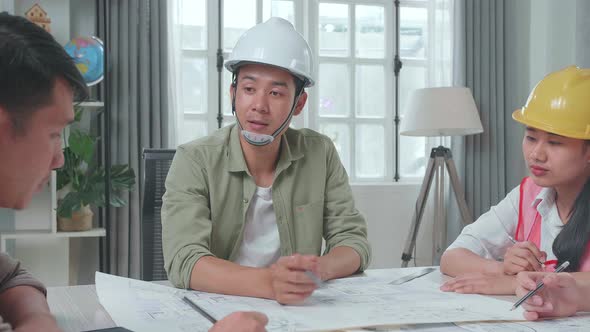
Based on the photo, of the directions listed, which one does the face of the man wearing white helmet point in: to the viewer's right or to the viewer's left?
to the viewer's left

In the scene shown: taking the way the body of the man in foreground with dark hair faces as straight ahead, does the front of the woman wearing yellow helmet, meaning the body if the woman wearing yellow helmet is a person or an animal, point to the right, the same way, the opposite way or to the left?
the opposite way

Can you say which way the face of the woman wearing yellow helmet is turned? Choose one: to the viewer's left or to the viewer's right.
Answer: to the viewer's left

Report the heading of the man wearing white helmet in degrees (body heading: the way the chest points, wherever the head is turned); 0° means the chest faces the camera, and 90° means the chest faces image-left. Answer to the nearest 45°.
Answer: approximately 0°

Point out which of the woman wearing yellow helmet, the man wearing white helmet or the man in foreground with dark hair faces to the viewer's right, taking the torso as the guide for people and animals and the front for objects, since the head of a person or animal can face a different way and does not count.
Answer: the man in foreground with dark hair

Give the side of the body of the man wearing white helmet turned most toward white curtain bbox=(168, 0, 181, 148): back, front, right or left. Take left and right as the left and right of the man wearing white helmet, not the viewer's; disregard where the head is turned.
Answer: back

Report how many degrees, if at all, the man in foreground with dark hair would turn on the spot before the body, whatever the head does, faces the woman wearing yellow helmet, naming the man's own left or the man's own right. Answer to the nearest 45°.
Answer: approximately 45° to the man's own left

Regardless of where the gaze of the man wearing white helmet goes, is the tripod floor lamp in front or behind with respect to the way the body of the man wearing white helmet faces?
behind

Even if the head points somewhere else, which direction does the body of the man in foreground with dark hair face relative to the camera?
to the viewer's right
